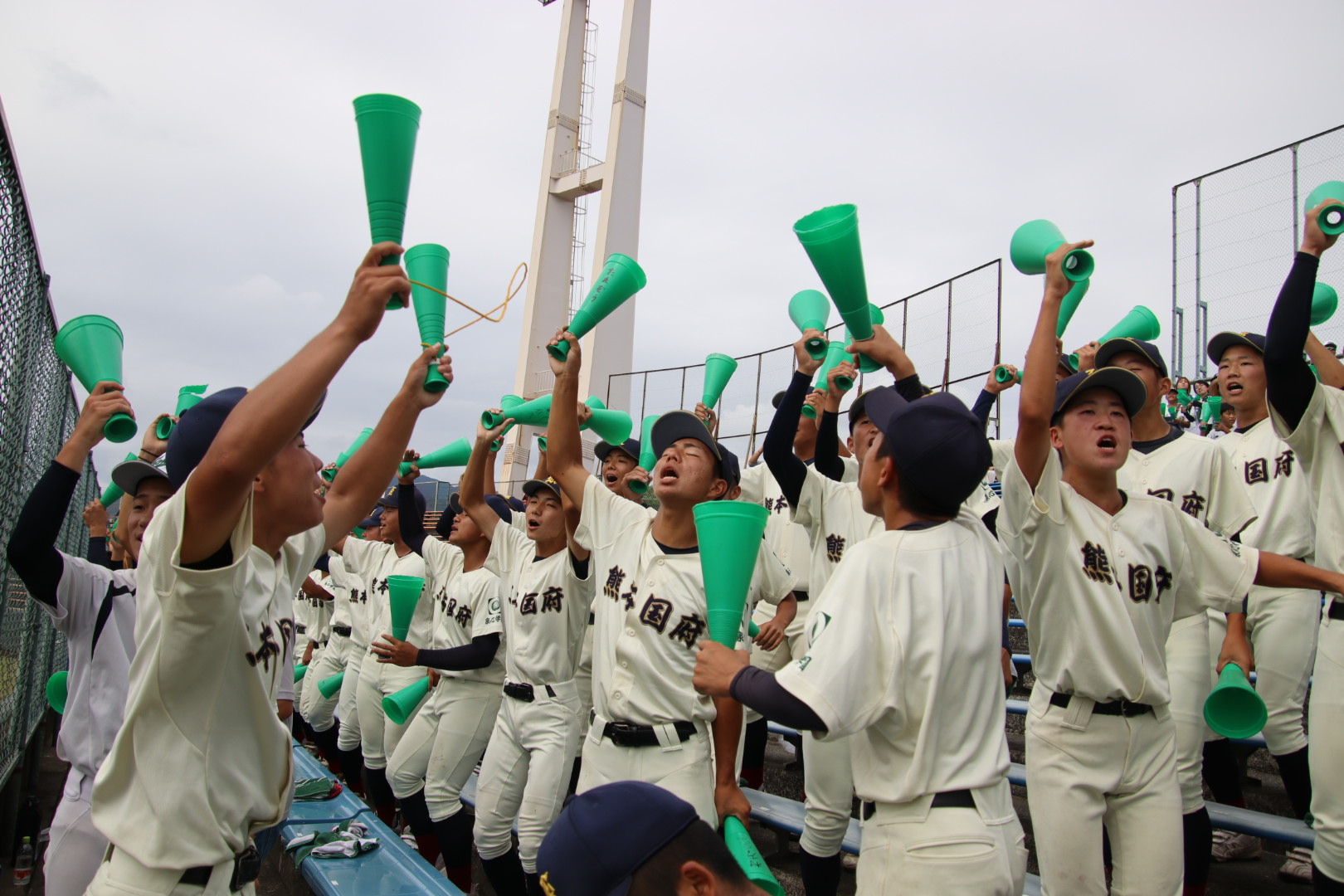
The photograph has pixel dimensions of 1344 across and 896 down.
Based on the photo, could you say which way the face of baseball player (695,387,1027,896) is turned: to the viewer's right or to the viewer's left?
to the viewer's left

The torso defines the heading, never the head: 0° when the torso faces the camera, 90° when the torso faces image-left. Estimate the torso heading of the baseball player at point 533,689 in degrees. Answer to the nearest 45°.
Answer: approximately 45°

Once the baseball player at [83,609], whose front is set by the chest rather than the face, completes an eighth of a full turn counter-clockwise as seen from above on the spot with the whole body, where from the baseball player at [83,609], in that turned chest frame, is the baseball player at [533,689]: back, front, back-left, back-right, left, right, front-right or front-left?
front

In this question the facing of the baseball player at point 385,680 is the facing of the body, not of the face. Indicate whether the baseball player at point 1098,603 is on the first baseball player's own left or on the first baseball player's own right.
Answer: on the first baseball player's own left

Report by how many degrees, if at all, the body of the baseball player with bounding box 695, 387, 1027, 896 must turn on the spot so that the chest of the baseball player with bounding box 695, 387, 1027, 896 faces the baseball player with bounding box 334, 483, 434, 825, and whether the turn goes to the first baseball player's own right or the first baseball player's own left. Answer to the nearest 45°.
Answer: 0° — they already face them

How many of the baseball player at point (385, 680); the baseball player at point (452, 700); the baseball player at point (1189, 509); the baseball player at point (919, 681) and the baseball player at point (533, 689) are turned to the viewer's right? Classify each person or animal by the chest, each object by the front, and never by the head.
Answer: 0

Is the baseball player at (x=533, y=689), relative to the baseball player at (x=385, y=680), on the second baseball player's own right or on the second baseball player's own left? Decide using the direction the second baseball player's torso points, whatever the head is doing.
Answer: on the second baseball player's own left

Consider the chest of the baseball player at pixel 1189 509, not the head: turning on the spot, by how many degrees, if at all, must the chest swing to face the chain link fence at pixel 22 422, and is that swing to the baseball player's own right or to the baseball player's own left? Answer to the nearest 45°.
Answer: approximately 45° to the baseball player's own right

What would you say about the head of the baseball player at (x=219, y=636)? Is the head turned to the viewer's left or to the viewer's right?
to the viewer's right

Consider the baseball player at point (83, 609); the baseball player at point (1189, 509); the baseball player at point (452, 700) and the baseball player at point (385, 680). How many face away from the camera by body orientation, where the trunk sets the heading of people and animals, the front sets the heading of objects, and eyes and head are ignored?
0

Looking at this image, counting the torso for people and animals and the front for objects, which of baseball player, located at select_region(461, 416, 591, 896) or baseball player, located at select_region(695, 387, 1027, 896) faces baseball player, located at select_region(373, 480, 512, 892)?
baseball player, located at select_region(695, 387, 1027, 896)

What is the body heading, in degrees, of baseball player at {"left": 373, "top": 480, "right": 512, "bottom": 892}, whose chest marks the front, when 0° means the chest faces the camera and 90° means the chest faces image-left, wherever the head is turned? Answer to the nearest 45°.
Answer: approximately 45°

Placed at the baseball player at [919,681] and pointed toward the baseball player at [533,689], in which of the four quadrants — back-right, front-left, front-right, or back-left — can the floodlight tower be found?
front-right

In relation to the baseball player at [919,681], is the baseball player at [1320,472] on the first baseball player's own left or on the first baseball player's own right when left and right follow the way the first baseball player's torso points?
on the first baseball player's own right

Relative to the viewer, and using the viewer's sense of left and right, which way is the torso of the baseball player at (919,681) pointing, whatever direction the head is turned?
facing away from the viewer and to the left of the viewer

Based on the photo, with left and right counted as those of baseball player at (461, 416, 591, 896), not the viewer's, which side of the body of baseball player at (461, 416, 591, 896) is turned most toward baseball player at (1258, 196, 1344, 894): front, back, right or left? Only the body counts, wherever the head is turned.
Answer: left

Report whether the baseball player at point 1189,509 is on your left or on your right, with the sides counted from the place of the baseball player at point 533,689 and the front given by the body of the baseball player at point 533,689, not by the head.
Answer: on your left

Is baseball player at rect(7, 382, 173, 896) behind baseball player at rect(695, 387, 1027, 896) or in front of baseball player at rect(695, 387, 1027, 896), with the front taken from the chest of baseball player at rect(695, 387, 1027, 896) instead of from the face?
in front

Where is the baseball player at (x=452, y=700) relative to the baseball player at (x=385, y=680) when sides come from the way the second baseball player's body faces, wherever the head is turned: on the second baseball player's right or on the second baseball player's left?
on the second baseball player's left

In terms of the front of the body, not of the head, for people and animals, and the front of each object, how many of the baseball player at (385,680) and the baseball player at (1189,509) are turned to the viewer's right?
0

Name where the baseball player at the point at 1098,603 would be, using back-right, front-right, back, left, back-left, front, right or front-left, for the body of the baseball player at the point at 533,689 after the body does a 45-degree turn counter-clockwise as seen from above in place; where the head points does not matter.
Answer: front-left
